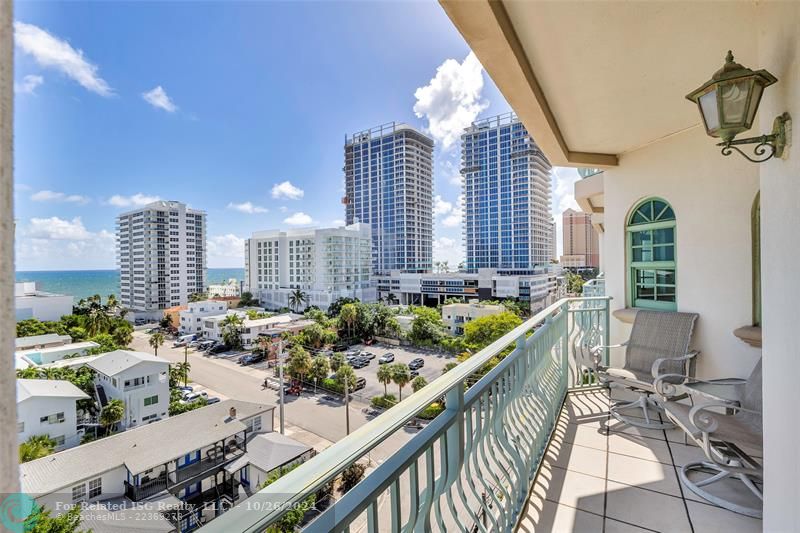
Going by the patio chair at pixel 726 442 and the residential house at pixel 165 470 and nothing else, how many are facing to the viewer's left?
1

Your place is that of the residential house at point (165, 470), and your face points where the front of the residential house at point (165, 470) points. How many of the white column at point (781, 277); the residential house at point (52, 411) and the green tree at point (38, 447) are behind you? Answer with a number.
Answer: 2

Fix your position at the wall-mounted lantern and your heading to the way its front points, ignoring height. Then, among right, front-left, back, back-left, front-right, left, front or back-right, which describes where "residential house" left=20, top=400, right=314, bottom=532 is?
front

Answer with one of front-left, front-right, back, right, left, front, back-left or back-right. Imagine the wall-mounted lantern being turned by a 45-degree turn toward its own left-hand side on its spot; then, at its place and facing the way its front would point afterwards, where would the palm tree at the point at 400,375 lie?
right

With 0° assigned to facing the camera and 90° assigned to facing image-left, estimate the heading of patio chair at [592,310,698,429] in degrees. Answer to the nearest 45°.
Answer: approximately 45°

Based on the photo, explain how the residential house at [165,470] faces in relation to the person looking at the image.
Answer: facing the viewer and to the right of the viewer

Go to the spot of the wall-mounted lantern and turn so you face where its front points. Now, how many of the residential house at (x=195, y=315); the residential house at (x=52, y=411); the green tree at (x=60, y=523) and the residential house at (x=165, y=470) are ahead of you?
4

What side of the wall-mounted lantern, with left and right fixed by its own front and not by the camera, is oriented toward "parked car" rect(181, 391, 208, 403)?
front

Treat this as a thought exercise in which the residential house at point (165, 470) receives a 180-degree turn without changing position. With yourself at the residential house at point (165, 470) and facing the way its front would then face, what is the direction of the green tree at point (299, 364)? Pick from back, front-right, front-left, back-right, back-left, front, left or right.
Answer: right

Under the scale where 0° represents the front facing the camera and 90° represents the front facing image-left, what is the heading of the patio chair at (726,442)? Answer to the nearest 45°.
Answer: approximately 90°

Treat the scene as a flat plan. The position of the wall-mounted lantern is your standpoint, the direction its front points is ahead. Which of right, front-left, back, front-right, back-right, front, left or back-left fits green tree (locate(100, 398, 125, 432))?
front

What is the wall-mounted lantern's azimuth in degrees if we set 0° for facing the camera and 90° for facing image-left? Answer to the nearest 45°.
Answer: approximately 90°

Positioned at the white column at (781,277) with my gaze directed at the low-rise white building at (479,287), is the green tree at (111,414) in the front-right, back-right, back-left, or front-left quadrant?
front-left

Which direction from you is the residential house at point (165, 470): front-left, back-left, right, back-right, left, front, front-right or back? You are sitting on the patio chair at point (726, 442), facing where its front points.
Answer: front

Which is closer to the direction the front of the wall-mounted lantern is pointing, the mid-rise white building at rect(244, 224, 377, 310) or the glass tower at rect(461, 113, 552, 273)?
the mid-rise white building

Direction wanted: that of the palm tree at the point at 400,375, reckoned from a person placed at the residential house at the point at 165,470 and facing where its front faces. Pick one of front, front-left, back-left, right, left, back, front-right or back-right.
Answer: front-left

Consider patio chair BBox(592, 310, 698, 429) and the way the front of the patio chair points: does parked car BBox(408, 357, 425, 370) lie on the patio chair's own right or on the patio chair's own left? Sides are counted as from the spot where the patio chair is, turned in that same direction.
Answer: on the patio chair's own right

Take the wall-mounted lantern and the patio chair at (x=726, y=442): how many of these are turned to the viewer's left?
2

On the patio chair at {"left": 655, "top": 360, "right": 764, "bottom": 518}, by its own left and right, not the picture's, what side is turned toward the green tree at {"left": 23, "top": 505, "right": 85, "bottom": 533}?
front

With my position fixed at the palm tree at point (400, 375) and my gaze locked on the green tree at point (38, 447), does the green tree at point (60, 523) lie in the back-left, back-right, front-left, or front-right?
front-left

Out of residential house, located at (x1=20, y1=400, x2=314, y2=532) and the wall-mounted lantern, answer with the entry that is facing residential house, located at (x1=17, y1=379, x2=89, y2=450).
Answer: the wall-mounted lantern
